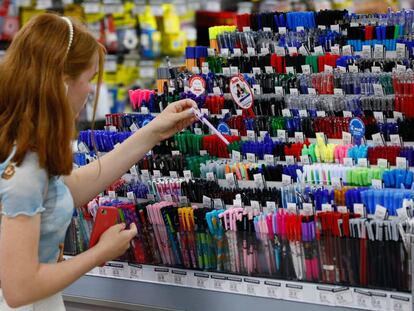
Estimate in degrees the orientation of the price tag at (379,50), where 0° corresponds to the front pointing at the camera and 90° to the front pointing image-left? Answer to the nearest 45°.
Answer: approximately 0°

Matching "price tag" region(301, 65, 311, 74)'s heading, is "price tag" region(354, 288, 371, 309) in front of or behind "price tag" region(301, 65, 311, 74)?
in front

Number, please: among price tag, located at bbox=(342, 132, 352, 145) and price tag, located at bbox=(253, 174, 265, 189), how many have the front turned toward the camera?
2
